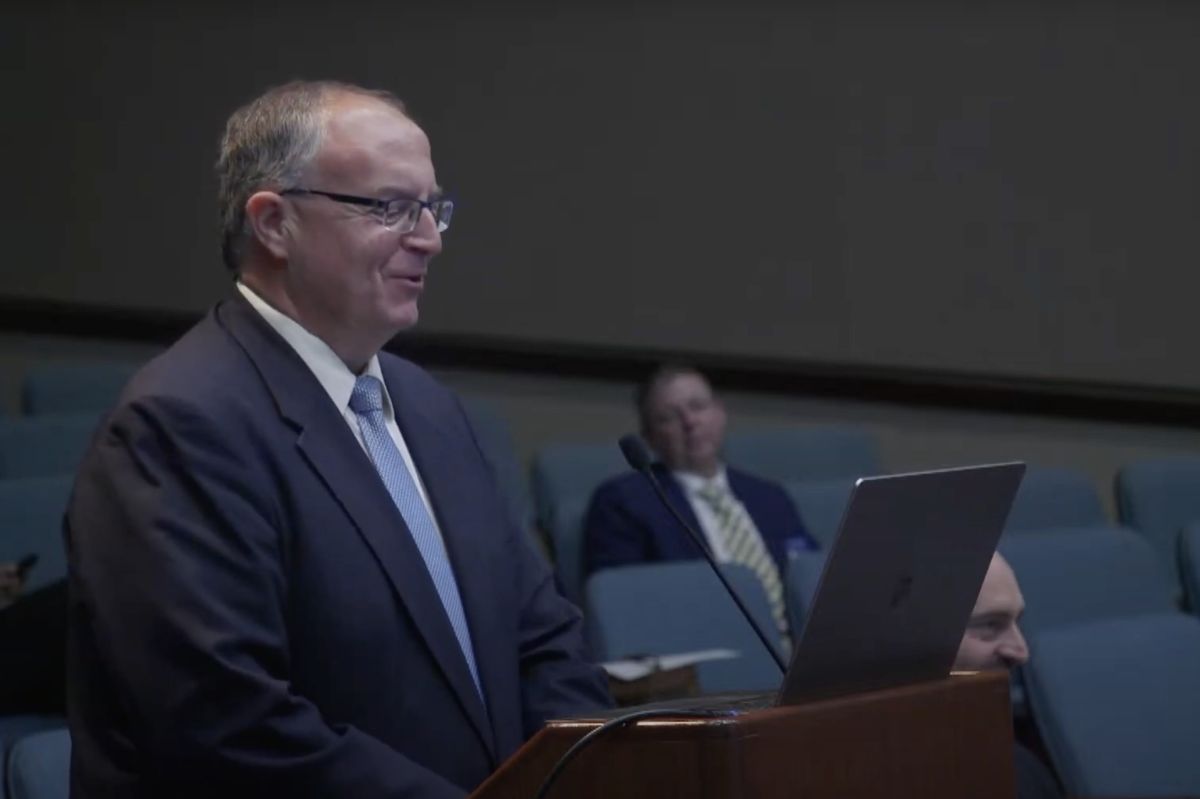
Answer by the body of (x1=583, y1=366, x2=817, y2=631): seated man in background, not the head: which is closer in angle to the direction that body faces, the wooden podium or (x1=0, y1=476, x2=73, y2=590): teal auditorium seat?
the wooden podium

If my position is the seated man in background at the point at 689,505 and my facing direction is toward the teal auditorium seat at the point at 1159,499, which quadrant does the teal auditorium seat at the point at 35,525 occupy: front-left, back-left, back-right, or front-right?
back-right

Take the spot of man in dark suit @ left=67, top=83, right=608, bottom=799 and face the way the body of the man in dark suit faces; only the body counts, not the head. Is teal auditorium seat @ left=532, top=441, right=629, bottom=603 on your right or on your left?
on your left

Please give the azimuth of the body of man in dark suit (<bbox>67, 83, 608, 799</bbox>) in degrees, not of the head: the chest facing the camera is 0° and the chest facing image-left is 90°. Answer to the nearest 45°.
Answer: approximately 315°

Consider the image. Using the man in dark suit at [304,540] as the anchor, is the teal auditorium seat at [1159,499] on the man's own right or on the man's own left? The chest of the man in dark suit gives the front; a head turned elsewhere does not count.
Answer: on the man's own left

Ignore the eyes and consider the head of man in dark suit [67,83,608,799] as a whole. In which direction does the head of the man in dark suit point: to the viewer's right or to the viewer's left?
to the viewer's right
